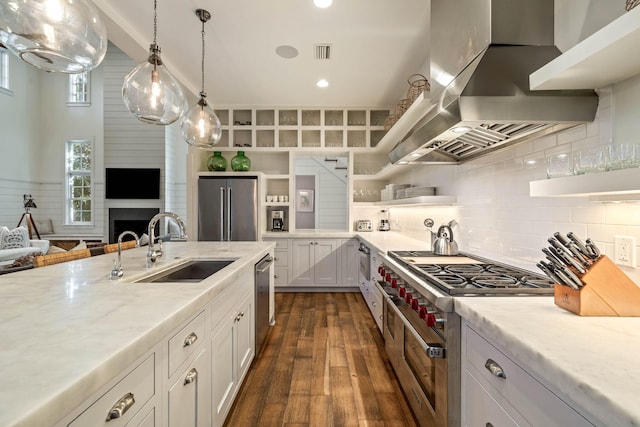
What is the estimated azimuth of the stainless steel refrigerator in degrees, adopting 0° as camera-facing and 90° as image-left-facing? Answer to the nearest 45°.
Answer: approximately 0°

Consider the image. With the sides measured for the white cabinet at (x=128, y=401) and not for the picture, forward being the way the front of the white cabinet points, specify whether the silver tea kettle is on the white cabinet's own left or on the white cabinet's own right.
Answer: on the white cabinet's own left

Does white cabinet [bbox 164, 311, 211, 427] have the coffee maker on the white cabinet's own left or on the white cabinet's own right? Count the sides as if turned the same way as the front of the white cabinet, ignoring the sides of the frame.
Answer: on the white cabinet's own left

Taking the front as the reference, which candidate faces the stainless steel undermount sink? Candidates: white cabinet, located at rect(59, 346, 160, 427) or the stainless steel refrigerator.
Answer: the stainless steel refrigerator

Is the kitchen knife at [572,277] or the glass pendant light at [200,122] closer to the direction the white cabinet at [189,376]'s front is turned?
the kitchen knife

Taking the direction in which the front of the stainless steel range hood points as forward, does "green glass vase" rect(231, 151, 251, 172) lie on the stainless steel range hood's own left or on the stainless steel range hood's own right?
on the stainless steel range hood's own right

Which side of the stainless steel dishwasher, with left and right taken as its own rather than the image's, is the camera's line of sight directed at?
right

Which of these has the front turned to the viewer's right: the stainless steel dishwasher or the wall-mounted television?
the stainless steel dishwasher

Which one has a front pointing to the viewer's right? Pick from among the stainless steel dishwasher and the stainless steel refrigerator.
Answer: the stainless steel dishwasher

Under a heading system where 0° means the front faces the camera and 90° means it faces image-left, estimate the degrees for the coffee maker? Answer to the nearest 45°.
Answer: approximately 0°

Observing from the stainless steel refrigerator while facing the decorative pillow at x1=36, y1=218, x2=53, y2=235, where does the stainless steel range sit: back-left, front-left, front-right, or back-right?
back-left
